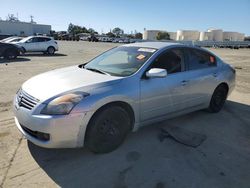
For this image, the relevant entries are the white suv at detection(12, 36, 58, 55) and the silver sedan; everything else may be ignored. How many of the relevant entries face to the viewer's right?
0

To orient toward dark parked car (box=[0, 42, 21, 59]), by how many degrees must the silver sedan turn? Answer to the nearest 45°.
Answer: approximately 90° to its right

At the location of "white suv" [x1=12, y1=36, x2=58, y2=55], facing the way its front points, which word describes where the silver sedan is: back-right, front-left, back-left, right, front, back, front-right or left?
left

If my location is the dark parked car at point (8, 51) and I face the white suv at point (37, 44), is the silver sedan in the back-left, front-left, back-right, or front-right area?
back-right

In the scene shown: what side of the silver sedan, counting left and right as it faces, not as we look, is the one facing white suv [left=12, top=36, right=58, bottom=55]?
right

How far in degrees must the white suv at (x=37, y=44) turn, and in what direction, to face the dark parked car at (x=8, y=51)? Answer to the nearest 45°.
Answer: approximately 45° to its left

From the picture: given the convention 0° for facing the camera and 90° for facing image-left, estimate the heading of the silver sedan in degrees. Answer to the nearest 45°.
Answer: approximately 45°
